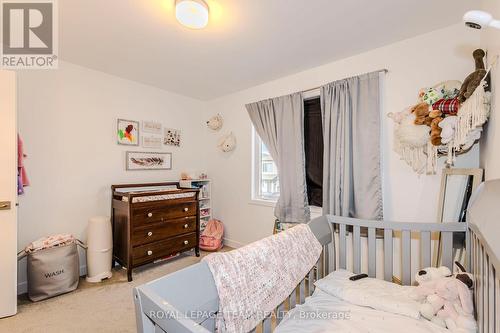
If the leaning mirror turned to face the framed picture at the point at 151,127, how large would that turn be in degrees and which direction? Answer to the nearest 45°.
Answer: approximately 45° to its right

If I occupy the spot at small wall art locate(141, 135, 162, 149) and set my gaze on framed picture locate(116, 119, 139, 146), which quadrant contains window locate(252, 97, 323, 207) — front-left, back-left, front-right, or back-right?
back-left
